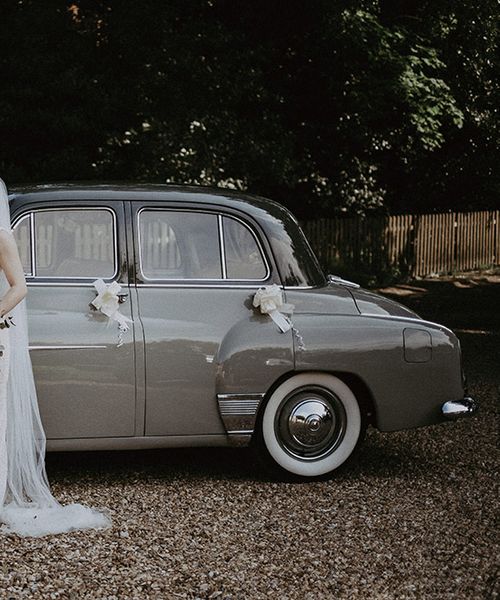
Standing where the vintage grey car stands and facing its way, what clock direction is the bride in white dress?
The bride in white dress is roughly at 11 o'clock from the vintage grey car.

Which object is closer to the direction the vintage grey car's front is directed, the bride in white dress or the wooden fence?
the bride in white dress

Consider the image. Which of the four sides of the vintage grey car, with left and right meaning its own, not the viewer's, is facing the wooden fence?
right

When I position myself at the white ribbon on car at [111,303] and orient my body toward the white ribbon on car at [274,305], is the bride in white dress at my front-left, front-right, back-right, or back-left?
back-right

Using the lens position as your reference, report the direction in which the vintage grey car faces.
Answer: facing to the left of the viewer
